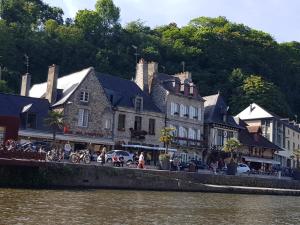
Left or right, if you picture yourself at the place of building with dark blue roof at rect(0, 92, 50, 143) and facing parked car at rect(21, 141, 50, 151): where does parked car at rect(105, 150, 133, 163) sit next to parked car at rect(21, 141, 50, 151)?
left

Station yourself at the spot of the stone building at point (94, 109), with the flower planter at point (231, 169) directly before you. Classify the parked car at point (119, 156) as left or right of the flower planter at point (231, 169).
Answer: right

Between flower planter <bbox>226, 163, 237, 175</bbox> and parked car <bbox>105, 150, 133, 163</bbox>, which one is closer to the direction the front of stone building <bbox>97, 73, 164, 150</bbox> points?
the parked car

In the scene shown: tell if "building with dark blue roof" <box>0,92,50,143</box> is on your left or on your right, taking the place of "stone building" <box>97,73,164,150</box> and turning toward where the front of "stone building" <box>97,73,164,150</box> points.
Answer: on your right

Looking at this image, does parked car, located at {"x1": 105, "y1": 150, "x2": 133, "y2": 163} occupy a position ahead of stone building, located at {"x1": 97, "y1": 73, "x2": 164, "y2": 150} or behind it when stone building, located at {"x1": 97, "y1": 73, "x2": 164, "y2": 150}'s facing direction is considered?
ahead

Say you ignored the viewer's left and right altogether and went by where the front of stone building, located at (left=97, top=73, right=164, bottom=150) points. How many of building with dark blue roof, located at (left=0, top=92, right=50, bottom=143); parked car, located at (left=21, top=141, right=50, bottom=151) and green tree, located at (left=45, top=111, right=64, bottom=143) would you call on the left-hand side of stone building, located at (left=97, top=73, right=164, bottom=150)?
0

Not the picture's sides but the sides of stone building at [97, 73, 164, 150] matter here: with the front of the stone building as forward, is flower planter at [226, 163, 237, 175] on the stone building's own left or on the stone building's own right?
on the stone building's own left

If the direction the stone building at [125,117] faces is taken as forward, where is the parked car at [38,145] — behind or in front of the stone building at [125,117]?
in front

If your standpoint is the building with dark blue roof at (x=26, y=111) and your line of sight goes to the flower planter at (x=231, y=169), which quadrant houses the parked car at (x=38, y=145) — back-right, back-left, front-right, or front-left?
front-right

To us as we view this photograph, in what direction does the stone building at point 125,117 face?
facing the viewer

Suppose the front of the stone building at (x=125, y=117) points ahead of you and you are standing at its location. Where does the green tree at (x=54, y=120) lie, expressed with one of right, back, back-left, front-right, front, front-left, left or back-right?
front-right

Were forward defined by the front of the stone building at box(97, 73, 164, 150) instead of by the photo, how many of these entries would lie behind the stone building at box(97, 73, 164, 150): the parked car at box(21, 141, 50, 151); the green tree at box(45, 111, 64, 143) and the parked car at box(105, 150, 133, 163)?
0
